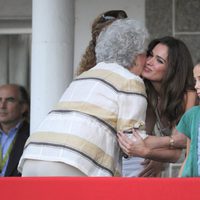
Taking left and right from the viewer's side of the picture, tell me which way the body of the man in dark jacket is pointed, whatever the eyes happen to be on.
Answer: facing the viewer and to the left of the viewer

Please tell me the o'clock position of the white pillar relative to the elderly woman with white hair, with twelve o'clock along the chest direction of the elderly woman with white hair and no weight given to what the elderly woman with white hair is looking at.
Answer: The white pillar is roughly at 10 o'clock from the elderly woman with white hair.

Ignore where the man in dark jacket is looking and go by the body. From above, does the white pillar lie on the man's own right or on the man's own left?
on the man's own left

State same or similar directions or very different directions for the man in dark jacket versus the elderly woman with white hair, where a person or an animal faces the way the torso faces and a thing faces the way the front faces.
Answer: very different directions

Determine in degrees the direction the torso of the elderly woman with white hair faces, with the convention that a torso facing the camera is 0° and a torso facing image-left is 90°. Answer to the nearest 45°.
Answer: approximately 225°

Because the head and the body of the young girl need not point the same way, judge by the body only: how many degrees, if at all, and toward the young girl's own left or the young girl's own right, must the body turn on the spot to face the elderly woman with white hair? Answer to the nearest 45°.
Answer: approximately 45° to the young girl's own right

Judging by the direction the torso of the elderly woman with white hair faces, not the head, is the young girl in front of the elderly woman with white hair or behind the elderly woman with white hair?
in front

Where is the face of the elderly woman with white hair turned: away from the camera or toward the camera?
away from the camera
